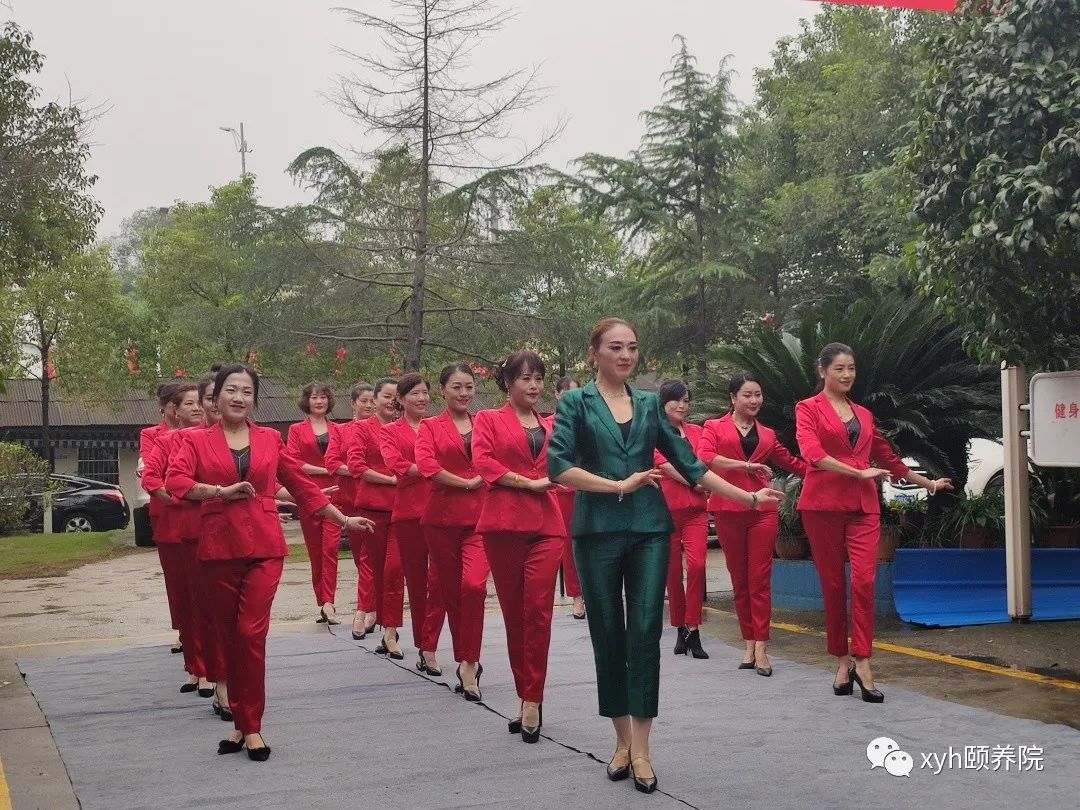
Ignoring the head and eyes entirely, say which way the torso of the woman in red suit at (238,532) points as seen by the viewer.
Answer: toward the camera

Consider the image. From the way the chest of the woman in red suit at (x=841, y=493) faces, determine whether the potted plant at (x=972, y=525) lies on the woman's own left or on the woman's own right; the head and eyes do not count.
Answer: on the woman's own left

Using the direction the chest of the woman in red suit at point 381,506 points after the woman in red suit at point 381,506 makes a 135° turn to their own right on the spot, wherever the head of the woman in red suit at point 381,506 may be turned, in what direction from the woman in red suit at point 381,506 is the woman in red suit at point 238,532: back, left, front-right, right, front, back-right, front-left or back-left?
left

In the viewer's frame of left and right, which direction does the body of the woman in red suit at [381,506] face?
facing the viewer and to the right of the viewer

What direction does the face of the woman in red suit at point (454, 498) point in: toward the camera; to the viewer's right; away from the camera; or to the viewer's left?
toward the camera

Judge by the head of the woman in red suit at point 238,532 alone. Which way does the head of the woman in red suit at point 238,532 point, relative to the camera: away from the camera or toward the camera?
toward the camera

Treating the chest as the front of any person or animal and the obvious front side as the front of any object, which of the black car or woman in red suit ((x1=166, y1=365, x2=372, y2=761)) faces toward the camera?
the woman in red suit

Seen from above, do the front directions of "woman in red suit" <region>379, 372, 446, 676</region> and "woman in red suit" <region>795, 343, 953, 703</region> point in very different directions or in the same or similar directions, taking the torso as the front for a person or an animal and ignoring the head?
same or similar directions

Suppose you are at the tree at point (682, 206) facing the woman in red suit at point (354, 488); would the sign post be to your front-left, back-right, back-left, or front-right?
front-left

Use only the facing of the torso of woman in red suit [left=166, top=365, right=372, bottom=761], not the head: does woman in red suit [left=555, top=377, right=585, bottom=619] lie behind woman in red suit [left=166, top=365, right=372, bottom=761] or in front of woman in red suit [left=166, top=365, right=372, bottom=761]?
behind

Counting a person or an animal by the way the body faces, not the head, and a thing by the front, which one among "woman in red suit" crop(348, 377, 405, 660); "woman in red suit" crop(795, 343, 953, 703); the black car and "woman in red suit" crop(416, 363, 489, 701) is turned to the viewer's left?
the black car

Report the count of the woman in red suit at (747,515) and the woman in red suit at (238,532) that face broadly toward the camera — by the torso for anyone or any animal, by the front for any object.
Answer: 2

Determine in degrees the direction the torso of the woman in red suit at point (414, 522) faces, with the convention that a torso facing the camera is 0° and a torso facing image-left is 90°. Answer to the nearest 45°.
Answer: approximately 315°

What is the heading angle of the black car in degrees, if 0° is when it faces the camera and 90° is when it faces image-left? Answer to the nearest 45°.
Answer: approximately 90°

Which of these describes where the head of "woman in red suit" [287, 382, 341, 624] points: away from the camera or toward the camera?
toward the camera
